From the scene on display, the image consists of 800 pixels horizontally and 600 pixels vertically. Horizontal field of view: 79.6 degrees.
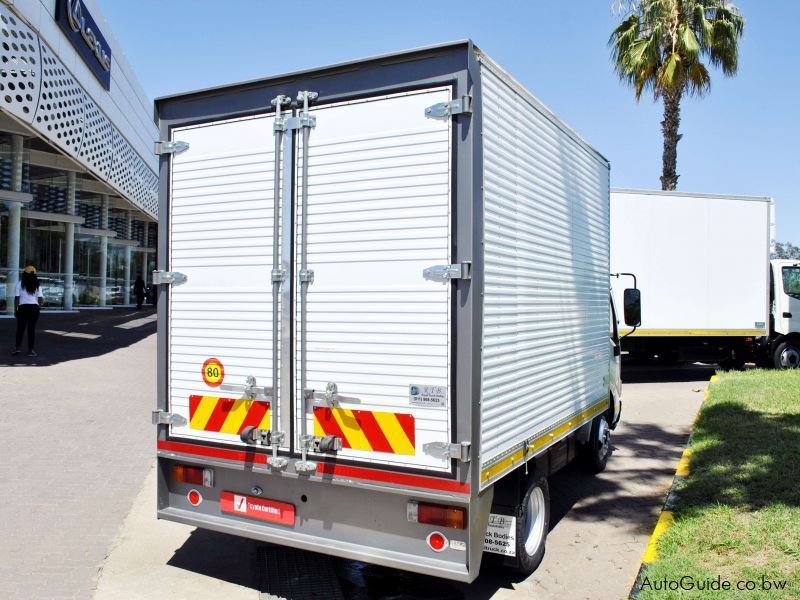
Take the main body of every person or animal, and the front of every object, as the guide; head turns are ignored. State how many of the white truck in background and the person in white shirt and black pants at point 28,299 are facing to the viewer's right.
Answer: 1

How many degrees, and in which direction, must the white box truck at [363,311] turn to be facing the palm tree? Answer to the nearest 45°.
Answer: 0° — it already faces it

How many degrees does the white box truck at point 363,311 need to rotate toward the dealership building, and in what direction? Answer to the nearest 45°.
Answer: approximately 90° to its left

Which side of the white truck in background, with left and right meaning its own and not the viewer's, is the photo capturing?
right

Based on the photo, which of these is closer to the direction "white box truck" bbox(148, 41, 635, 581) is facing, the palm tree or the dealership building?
the palm tree

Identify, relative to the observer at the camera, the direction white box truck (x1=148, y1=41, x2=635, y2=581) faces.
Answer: facing away from the viewer and to the right of the viewer

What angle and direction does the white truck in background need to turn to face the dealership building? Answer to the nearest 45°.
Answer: approximately 180°

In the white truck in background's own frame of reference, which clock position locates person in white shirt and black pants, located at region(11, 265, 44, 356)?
The person in white shirt and black pants is roughly at 5 o'clock from the white truck in background.
